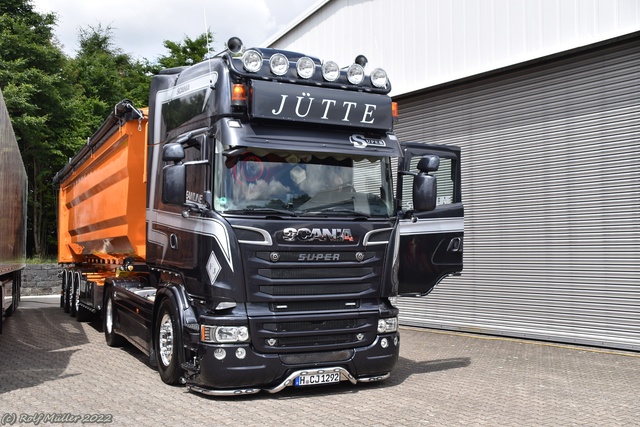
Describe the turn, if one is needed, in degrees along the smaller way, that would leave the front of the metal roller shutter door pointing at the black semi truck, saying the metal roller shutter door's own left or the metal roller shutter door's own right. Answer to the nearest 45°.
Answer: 0° — it already faces it

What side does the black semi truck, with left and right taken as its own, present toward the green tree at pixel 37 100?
back

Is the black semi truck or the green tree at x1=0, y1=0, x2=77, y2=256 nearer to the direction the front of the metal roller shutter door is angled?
the black semi truck

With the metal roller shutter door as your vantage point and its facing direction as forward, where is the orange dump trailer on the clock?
The orange dump trailer is roughly at 1 o'clock from the metal roller shutter door.

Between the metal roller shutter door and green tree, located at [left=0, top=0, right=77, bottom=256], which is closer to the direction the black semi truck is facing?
the metal roller shutter door

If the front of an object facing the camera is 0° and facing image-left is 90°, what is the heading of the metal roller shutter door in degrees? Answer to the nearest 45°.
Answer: approximately 45°

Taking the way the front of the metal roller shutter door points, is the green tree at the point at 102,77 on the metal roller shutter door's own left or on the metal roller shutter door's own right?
on the metal roller shutter door's own right

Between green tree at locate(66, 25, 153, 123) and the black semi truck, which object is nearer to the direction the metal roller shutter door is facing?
the black semi truck
